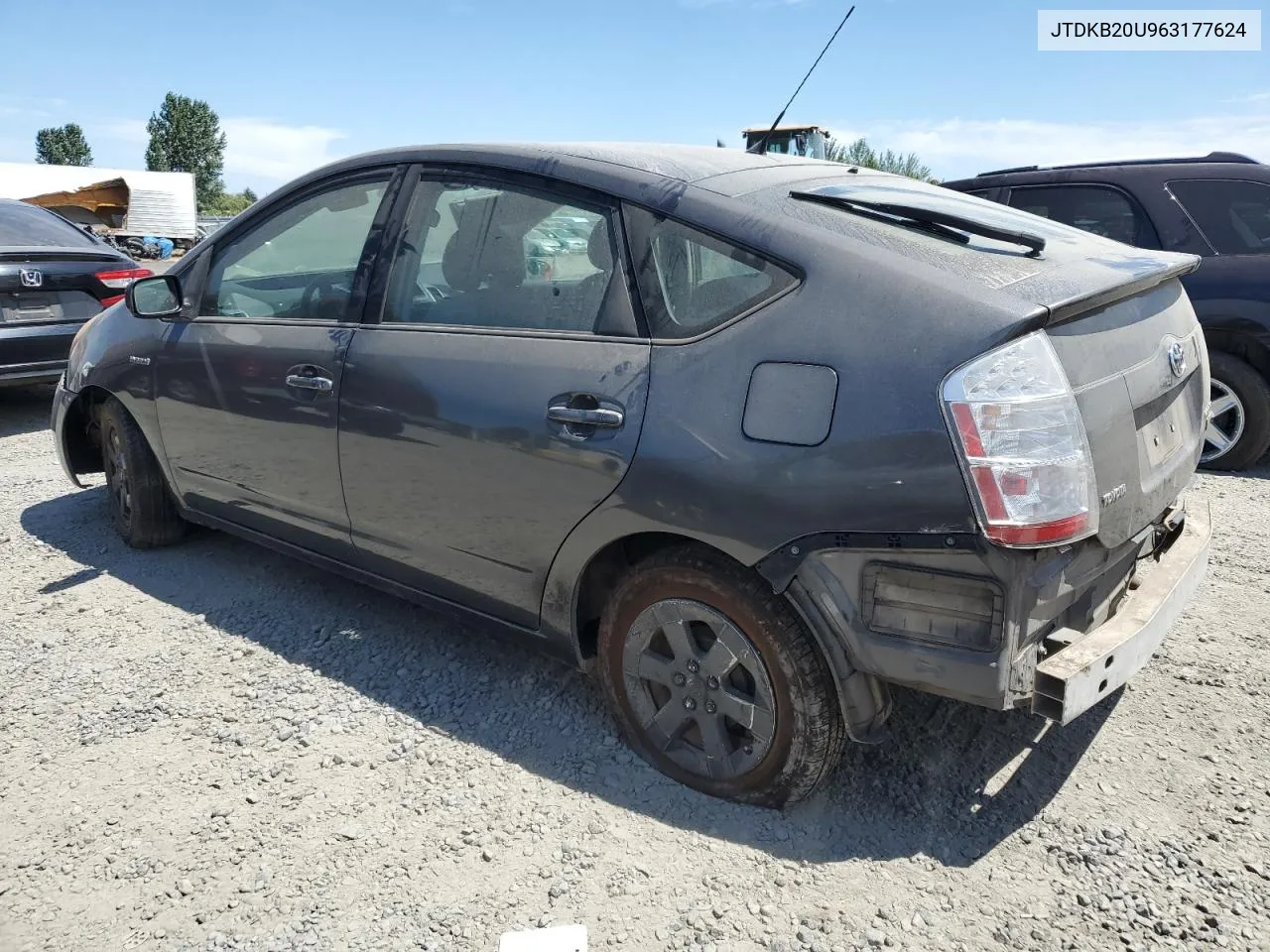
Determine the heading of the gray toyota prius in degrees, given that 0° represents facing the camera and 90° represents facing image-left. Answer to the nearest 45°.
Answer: approximately 135°

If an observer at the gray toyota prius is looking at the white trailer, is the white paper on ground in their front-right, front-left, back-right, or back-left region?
back-left

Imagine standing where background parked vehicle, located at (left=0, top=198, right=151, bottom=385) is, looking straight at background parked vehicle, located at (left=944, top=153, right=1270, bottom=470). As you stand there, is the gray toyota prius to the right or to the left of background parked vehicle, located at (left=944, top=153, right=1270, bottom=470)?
right

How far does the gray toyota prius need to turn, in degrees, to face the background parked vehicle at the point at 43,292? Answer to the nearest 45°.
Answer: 0° — it already faces it

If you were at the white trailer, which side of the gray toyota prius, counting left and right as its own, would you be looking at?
front

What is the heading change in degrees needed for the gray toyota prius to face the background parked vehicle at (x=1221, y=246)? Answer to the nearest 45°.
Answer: approximately 90° to its right
